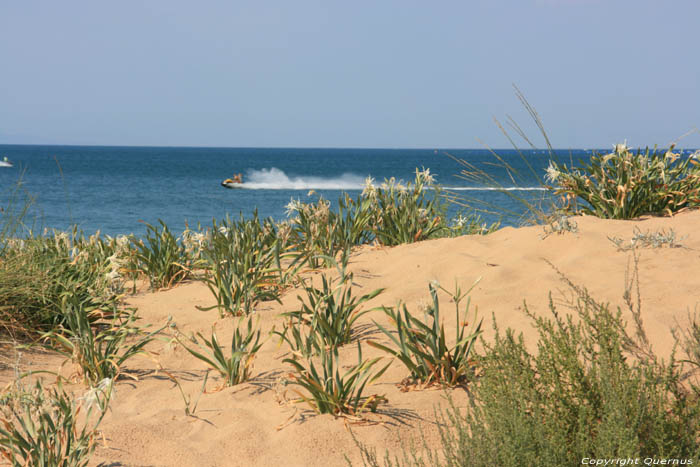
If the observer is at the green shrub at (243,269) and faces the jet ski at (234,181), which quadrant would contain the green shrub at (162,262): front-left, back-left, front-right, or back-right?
front-left

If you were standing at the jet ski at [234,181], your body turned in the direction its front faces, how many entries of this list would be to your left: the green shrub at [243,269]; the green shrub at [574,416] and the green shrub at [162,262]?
3

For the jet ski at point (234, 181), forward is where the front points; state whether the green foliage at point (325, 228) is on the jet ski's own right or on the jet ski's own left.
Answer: on the jet ski's own left

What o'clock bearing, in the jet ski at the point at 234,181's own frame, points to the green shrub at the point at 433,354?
The green shrub is roughly at 9 o'clock from the jet ski.

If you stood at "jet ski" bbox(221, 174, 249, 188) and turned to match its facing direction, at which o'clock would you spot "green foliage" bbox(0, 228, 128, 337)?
The green foliage is roughly at 9 o'clock from the jet ski.

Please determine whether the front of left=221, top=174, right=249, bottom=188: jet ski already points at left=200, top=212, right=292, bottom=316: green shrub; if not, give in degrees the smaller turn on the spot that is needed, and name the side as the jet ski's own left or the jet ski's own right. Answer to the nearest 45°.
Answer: approximately 90° to the jet ski's own left

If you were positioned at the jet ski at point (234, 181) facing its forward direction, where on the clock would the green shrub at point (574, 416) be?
The green shrub is roughly at 9 o'clock from the jet ski.

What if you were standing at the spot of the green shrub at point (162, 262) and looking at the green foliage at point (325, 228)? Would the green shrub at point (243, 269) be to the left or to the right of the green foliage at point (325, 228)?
right

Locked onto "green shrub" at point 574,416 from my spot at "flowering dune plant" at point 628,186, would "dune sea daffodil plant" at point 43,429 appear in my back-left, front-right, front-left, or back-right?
front-right

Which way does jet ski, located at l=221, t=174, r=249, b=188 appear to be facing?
to the viewer's left

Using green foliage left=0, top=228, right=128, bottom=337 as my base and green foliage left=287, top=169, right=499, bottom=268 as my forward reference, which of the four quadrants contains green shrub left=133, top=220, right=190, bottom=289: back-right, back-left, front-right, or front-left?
front-left

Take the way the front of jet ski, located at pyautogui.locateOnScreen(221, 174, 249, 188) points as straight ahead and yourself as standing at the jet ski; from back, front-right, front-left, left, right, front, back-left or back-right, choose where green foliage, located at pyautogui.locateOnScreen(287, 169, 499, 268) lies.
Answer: left

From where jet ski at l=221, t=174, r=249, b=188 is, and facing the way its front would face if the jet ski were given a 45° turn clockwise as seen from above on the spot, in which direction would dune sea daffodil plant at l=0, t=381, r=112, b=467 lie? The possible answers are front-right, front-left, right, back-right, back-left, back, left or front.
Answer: back-left

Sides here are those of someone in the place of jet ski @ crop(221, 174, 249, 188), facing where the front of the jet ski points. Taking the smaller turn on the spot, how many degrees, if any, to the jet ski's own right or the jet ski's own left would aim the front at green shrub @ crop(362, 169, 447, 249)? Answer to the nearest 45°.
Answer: approximately 90° to the jet ski's own left
